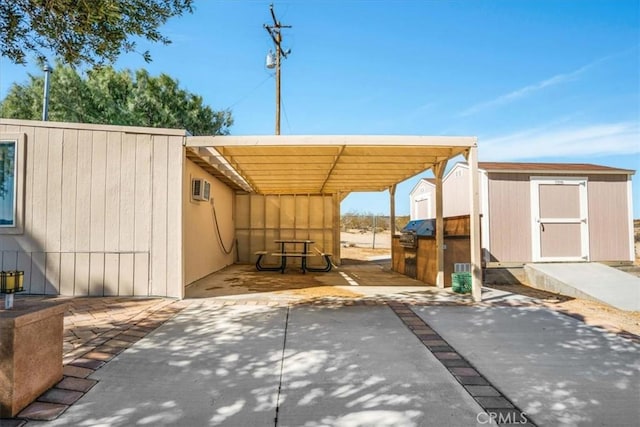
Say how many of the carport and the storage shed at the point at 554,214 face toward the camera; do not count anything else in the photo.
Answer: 2

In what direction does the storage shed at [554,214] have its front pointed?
toward the camera

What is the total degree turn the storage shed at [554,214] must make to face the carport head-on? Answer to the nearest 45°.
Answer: approximately 45° to its right

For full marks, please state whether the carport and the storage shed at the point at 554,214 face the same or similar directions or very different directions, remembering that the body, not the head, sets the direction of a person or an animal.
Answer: same or similar directions

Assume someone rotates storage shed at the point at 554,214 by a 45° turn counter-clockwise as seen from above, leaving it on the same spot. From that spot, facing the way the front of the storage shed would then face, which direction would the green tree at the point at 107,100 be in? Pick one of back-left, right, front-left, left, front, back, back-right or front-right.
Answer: back-right

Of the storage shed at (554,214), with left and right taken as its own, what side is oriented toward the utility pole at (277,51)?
right

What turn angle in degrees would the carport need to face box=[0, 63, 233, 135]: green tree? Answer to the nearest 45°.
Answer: approximately 135° to its right

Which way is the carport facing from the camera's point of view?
toward the camera

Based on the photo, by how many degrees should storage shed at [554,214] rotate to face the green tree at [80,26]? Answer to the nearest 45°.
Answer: approximately 45° to its right

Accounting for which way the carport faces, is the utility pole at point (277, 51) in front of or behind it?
behind
